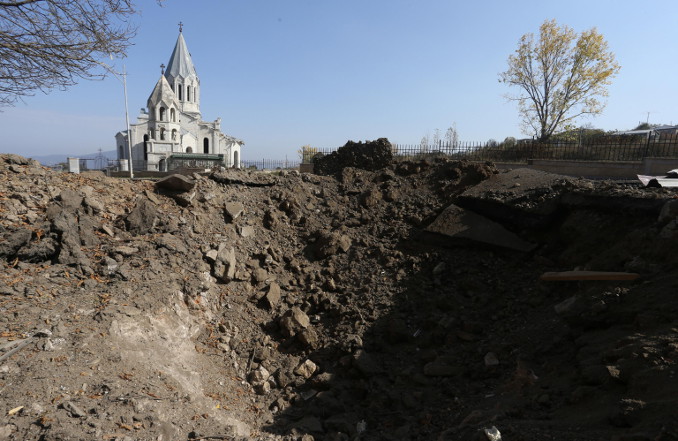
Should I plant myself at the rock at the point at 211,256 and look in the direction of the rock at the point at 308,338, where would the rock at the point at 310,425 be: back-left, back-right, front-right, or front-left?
front-right

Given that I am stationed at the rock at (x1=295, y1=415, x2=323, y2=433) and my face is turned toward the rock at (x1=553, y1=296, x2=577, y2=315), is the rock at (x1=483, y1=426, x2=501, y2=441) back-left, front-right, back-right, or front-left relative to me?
front-right

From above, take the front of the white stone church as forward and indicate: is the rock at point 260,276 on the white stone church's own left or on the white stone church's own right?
on the white stone church's own left

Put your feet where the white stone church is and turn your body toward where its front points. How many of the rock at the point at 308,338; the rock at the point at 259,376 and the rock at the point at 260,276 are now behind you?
0

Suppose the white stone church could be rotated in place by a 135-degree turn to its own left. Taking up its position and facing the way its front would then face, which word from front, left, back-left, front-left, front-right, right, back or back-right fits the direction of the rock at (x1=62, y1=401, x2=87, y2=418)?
right

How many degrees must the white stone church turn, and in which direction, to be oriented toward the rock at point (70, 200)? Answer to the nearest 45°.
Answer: approximately 45° to its left

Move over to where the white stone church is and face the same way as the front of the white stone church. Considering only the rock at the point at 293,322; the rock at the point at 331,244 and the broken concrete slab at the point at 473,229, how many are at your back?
0

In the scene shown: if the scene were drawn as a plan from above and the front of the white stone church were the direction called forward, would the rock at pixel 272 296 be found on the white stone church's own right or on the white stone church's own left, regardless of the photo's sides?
on the white stone church's own left

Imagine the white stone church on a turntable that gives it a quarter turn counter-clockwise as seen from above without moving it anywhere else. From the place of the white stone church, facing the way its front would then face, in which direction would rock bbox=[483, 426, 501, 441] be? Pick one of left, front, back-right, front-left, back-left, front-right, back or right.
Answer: front-right

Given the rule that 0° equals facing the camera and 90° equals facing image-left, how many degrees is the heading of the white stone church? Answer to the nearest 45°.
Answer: approximately 45°

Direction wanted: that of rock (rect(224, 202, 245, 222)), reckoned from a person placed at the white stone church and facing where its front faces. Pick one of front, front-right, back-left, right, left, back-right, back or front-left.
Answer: front-left

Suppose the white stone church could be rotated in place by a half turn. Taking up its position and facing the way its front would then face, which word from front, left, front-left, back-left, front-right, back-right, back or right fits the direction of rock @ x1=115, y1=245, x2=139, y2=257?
back-right

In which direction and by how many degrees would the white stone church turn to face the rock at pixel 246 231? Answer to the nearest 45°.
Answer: approximately 45° to its left

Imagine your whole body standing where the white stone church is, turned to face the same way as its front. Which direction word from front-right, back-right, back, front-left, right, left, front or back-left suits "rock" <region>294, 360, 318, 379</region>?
front-left

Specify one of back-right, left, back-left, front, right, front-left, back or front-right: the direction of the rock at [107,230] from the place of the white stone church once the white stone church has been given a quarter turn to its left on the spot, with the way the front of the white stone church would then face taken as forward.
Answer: front-right
